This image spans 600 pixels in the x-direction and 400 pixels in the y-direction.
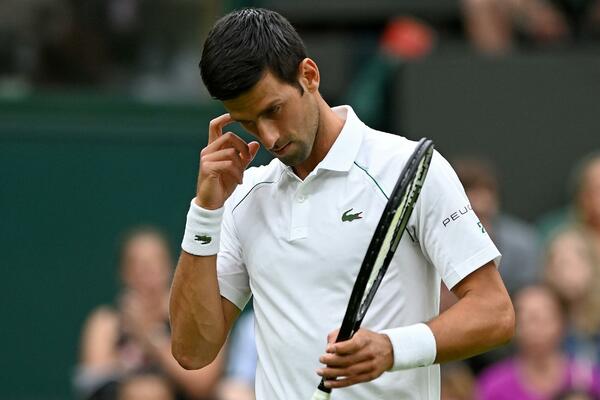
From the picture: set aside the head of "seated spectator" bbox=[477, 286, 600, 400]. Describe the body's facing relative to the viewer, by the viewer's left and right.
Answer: facing the viewer

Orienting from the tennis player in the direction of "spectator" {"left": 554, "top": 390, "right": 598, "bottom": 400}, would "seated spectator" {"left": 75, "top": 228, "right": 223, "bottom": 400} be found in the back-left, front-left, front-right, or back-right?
front-left

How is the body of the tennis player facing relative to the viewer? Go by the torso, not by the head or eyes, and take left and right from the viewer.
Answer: facing the viewer and to the left of the viewer

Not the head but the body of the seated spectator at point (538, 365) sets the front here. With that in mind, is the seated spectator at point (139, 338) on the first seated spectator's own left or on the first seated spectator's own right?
on the first seated spectator's own right

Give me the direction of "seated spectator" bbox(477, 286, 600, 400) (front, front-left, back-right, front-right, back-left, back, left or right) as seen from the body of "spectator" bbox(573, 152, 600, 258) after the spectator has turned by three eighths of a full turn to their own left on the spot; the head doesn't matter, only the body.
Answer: back-right

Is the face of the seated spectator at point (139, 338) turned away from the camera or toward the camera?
toward the camera

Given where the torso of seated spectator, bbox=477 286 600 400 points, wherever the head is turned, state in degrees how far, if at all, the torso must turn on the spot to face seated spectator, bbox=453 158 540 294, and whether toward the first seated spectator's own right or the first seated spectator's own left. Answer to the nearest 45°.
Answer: approximately 135° to the first seated spectator's own right

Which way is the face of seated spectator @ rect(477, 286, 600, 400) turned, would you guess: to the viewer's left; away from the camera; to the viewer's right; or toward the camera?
toward the camera

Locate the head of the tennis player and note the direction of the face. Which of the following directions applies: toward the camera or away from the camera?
toward the camera

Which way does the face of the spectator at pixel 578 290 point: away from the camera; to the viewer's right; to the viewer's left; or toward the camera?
toward the camera

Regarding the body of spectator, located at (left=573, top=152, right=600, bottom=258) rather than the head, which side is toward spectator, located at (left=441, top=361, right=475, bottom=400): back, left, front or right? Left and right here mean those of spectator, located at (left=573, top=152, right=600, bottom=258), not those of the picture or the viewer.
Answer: front

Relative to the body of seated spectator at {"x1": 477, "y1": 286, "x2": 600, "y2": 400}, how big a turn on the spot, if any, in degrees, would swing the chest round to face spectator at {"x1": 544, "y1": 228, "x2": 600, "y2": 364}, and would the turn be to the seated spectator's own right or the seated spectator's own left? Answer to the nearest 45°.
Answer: approximately 180°

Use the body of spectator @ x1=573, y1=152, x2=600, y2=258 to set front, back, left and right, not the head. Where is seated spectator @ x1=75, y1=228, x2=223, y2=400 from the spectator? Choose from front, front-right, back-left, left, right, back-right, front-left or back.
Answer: front-right

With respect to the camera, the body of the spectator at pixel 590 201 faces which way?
toward the camera
